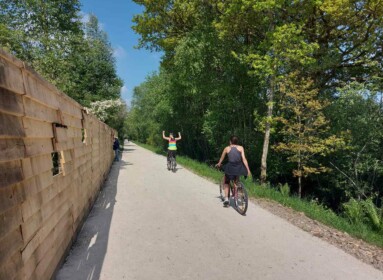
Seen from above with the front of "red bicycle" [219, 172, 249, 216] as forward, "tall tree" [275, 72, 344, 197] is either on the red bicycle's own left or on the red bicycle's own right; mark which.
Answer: on the red bicycle's own right

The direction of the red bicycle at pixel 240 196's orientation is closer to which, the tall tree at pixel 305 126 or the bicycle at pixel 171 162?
the bicycle

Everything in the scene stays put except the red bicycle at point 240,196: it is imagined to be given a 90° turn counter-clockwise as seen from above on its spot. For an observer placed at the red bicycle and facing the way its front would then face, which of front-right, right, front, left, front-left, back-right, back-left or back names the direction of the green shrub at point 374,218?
back-left

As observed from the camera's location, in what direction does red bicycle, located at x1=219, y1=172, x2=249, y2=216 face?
facing away from the viewer and to the left of the viewer

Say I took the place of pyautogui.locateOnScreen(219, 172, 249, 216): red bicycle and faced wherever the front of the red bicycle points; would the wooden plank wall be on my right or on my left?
on my left
